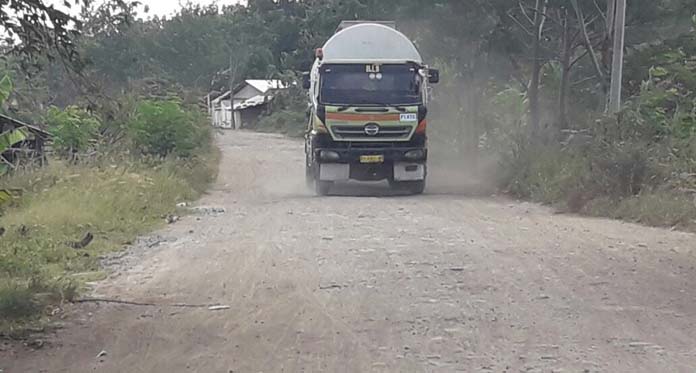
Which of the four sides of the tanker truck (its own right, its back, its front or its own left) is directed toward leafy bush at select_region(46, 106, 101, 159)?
right

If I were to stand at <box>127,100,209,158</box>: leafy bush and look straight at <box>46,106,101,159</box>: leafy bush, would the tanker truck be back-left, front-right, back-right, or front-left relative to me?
back-left

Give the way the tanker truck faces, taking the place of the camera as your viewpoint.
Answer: facing the viewer

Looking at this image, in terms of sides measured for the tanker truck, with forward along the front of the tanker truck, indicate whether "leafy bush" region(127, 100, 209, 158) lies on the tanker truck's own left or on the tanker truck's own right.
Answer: on the tanker truck's own right
